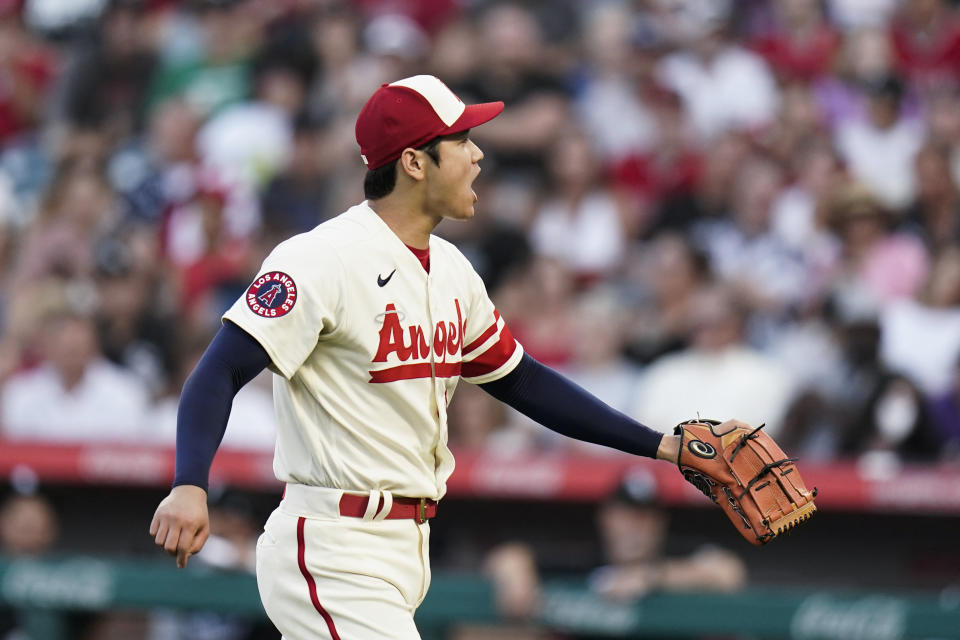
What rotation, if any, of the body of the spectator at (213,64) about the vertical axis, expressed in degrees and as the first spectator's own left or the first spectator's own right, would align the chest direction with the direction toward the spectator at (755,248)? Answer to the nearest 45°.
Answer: approximately 45° to the first spectator's own left

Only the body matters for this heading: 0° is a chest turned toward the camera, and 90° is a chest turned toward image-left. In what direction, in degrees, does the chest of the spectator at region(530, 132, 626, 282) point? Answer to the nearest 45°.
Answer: approximately 0°

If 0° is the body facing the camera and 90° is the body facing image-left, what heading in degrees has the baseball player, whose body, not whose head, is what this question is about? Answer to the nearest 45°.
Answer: approximately 315°

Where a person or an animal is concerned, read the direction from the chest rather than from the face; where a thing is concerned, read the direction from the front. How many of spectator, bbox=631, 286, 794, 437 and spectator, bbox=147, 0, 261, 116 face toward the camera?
2

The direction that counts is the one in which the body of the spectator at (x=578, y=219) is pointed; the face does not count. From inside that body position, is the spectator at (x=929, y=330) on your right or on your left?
on your left

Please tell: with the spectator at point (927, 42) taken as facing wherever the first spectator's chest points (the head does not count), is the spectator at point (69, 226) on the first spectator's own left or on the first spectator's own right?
on the first spectator's own right
